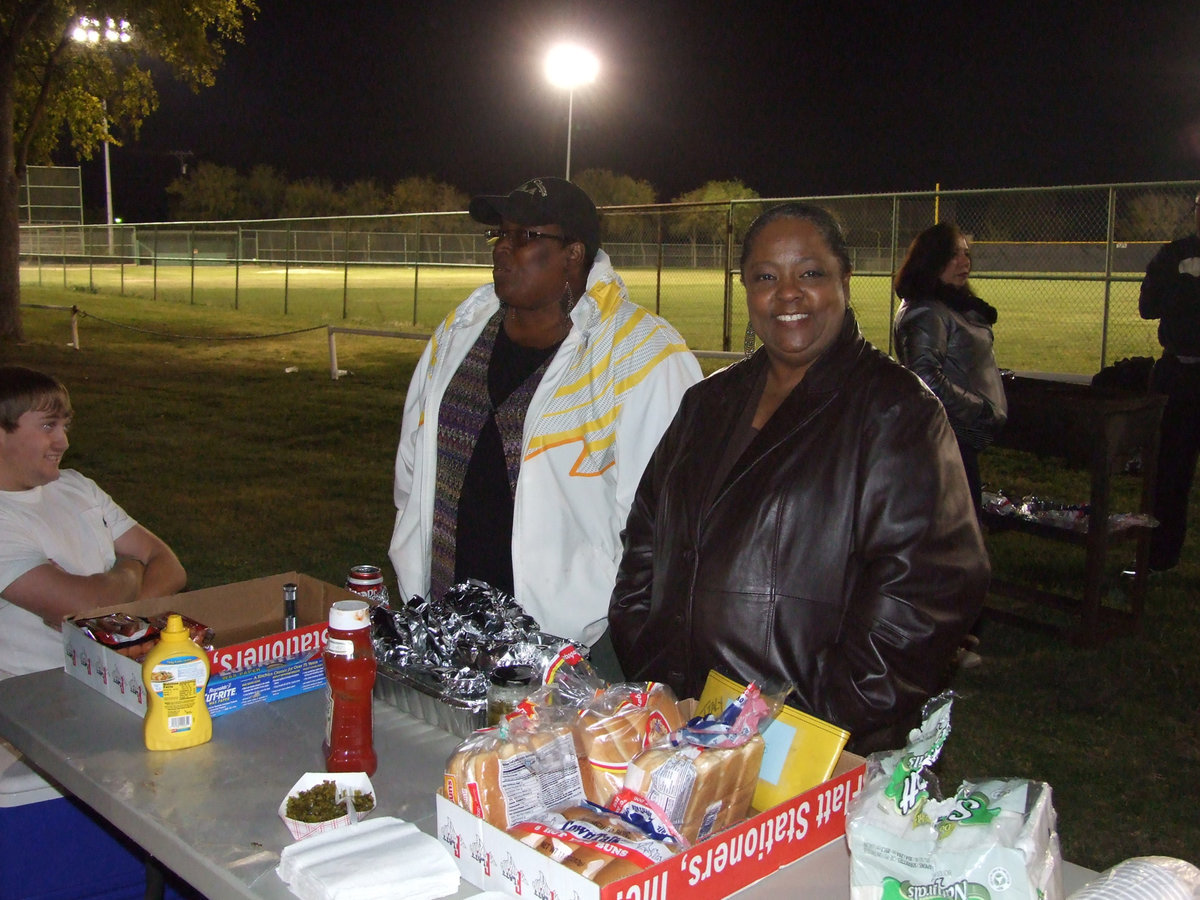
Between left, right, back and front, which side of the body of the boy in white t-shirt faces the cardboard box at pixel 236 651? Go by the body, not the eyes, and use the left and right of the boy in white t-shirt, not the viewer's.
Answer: front

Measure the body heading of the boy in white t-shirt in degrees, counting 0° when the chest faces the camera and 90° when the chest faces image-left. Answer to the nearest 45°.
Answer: approximately 315°

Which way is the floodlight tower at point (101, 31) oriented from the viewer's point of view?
toward the camera

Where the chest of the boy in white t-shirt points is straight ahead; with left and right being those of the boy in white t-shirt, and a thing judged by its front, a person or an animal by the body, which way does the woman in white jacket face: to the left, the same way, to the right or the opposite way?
to the right

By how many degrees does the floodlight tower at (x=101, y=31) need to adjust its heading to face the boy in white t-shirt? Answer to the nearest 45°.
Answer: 0° — it already faces them

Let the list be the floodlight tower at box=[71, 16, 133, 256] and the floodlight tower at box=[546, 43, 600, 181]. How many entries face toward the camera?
2

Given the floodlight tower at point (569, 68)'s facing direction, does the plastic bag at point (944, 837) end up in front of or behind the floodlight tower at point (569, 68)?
in front

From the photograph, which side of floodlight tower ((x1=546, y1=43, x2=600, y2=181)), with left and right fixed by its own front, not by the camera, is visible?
front

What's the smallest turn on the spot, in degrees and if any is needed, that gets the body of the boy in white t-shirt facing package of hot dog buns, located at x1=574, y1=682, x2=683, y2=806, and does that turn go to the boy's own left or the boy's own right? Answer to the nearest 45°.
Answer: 0° — they already face it

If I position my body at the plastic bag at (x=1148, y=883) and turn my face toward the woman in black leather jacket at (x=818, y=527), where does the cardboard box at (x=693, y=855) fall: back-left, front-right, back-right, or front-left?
front-left

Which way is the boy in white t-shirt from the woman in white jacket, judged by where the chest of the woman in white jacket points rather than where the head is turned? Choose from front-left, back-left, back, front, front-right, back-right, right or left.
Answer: front-right

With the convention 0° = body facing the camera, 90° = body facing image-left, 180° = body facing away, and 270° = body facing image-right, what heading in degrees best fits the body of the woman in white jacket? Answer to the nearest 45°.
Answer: approximately 45°

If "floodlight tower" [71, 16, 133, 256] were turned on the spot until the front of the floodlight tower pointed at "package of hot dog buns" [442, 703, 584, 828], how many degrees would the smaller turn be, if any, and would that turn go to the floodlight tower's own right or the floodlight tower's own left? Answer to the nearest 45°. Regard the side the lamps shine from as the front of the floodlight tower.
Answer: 0° — it already faces it

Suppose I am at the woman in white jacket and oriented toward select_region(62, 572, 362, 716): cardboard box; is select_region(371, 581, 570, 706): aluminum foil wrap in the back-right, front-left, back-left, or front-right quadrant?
front-left
